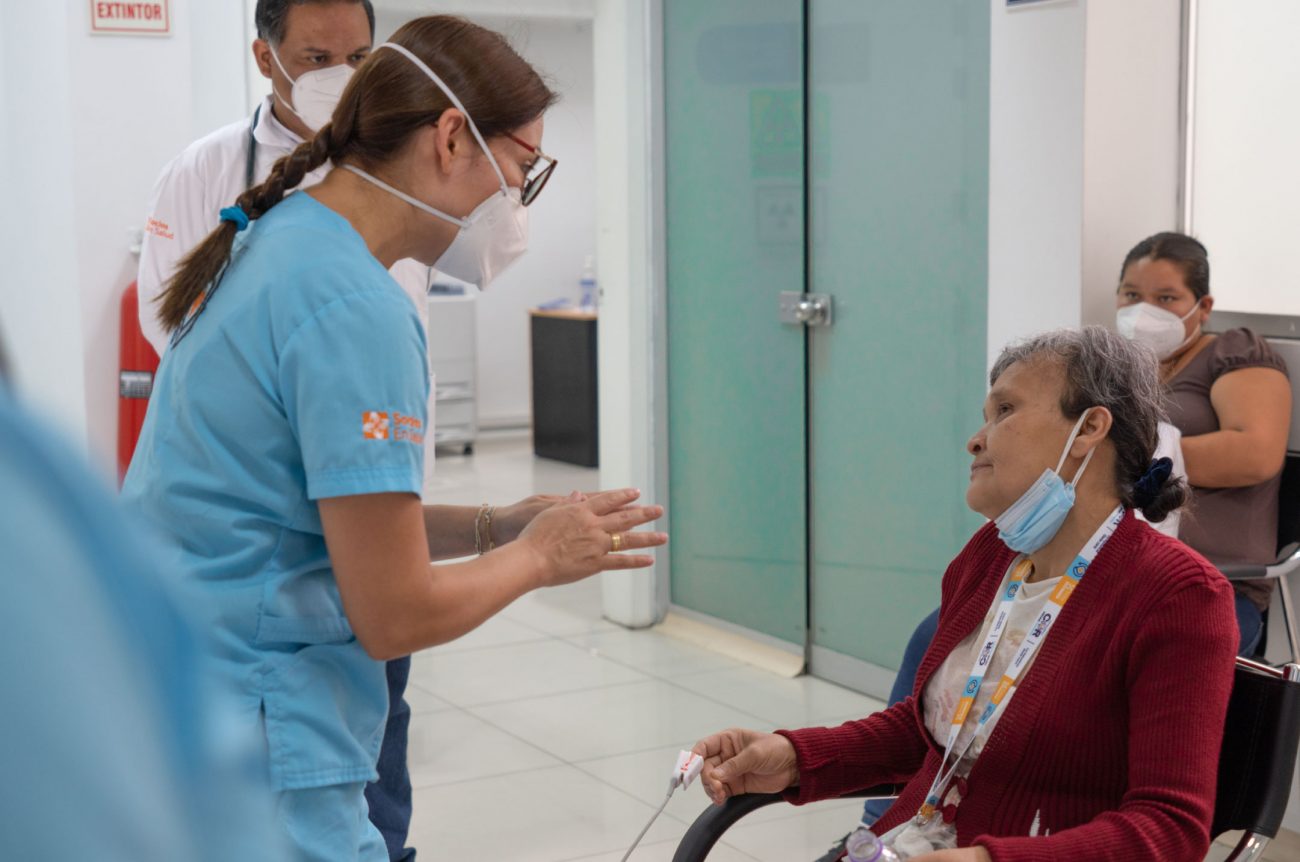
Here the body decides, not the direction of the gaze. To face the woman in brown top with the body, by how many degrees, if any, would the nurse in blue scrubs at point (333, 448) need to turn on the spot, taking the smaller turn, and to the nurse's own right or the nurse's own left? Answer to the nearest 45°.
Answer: approximately 45° to the nurse's own left

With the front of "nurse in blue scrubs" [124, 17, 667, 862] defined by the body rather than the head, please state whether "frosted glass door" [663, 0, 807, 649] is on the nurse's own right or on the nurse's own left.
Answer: on the nurse's own left

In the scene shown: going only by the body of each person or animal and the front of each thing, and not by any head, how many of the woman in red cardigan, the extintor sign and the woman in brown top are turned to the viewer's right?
0

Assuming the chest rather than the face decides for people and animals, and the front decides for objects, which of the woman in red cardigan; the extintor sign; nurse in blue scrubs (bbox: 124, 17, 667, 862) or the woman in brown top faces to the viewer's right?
the nurse in blue scrubs

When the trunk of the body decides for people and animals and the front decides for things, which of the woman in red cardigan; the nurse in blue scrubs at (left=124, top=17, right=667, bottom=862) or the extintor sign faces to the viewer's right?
the nurse in blue scrubs

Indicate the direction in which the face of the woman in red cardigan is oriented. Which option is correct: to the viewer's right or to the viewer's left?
to the viewer's left

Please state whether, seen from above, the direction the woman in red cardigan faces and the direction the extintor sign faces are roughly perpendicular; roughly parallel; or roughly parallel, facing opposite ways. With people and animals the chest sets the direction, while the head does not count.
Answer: roughly perpendicular

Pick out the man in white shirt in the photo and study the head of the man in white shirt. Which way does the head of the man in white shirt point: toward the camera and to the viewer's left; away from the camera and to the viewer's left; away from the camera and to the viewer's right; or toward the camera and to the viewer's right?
toward the camera and to the viewer's right

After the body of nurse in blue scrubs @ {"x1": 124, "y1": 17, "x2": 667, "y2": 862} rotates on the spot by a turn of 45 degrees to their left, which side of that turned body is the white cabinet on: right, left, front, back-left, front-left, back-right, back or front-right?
front-left

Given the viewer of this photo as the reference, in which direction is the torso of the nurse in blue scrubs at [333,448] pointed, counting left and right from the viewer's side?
facing to the right of the viewer

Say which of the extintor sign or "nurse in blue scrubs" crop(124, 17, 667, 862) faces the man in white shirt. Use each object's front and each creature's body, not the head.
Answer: the extintor sign

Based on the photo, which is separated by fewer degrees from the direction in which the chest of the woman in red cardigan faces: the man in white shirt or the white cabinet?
the man in white shirt

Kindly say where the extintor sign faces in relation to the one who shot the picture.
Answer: facing the viewer

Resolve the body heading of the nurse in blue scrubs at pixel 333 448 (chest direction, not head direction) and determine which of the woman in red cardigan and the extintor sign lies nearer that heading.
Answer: the woman in red cardigan

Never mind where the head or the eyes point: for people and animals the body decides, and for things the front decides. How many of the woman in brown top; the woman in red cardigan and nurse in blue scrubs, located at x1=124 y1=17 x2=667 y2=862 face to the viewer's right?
1
